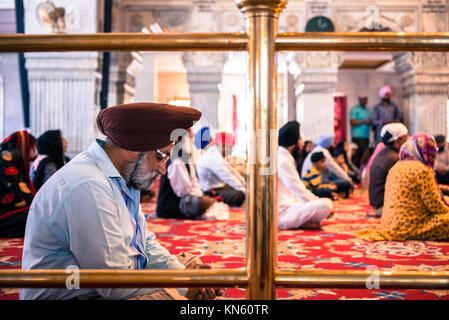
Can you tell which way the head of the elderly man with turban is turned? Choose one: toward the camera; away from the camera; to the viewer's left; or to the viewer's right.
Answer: to the viewer's right

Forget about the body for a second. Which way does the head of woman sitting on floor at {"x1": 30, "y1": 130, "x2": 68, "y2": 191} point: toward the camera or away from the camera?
away from the camera

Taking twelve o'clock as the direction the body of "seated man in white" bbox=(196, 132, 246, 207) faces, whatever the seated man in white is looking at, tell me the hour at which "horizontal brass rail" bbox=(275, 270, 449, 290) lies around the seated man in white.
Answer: The horizontal brass rail is roughly at 3 o'clock from the seated man in white.

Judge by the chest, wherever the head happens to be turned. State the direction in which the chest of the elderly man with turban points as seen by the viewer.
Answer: to the viewer's right

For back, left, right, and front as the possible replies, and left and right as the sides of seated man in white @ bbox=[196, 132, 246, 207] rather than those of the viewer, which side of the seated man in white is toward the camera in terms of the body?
right

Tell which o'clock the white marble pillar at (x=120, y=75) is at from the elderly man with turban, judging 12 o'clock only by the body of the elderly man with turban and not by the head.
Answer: The white marble pillar is roughly at 9 o'clock from the elderly man with turban.
